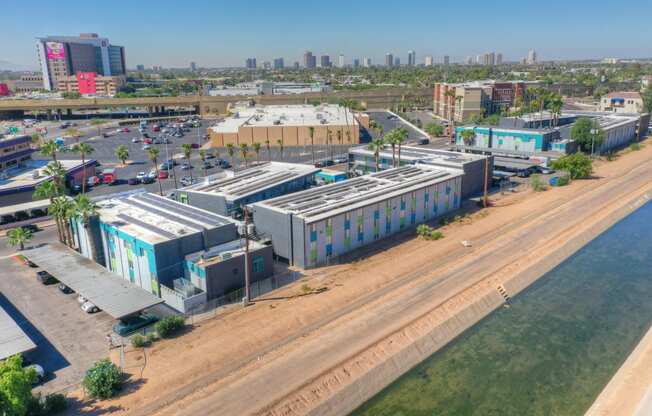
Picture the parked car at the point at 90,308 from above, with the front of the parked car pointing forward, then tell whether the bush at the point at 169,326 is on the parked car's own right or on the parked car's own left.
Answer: on the parked car's own right

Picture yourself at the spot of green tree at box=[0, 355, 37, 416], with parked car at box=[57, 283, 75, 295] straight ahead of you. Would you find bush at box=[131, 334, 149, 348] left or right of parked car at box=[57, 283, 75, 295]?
right

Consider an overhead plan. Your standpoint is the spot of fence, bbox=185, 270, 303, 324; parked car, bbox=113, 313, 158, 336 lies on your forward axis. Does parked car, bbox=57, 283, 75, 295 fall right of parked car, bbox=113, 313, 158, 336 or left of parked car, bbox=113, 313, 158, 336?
right

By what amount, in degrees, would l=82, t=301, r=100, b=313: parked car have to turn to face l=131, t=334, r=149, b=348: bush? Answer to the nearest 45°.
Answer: approximately 135° to its right

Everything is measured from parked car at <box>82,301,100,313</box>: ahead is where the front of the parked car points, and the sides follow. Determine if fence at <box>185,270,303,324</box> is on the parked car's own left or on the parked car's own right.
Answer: on the parked car's own right

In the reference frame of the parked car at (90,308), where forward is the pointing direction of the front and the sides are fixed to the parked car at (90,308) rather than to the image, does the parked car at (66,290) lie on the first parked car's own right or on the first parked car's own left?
on the first parked car's own left

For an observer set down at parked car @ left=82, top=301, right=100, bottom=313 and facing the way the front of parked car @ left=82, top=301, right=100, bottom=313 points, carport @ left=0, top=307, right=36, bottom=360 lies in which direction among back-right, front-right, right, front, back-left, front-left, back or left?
back

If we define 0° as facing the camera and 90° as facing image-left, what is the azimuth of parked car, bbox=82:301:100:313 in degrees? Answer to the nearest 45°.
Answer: approximately 225°

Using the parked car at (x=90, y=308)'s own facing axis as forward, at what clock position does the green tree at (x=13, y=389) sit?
The green tree is roughly at 5 o'clock from the parked car.
